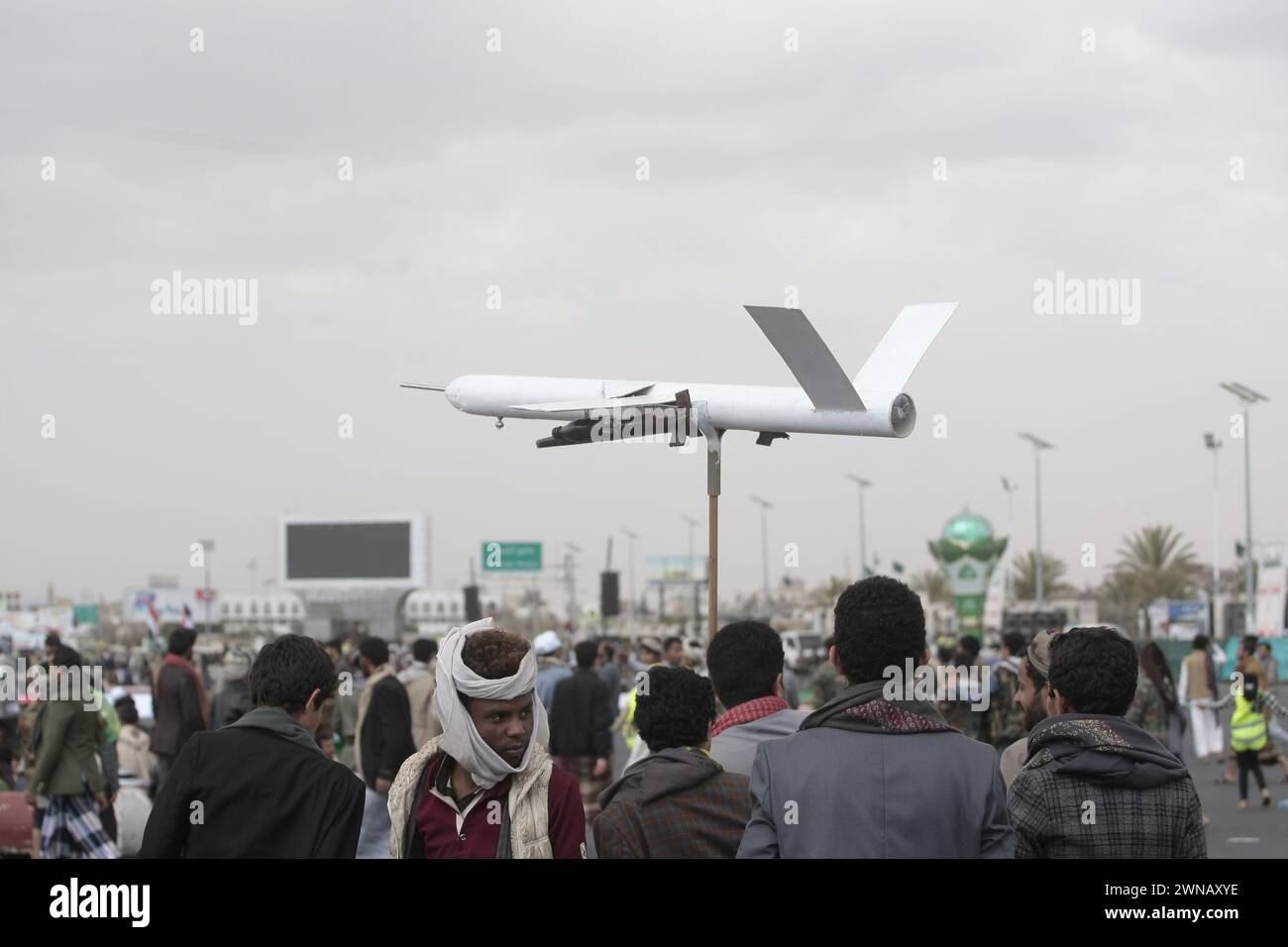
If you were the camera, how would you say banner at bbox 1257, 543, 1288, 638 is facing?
facing the viewer

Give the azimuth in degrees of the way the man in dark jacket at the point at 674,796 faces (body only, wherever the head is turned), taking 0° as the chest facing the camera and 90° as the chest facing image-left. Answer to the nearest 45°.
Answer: approximately 180°

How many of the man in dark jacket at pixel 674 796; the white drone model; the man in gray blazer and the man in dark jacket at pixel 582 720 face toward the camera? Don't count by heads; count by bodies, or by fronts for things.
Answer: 0

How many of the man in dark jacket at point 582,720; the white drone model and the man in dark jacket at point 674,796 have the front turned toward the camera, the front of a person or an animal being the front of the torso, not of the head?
0

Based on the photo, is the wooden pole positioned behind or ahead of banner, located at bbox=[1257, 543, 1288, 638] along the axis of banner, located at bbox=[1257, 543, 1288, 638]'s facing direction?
ahead

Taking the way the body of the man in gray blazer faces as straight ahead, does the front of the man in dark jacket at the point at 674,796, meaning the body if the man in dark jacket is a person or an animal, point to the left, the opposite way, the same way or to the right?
the same way

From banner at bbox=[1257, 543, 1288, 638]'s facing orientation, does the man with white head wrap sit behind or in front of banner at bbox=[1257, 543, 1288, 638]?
in front

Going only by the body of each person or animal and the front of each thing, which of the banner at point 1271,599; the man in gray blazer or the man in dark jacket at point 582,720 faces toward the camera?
the banner

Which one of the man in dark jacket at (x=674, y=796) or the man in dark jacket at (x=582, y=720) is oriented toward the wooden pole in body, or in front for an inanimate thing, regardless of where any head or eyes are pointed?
the man in dark jacket at (x=674, y=796)

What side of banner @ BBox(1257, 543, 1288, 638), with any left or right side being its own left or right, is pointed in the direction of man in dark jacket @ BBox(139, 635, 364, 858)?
front

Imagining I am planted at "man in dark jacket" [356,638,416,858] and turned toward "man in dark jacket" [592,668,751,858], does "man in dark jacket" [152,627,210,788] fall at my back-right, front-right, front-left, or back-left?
back-right

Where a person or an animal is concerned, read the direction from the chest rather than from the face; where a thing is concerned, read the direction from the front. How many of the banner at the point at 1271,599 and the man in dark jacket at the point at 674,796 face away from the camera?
1

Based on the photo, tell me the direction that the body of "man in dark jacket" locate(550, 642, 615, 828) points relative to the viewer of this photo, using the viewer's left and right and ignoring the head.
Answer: facing away from the viewer

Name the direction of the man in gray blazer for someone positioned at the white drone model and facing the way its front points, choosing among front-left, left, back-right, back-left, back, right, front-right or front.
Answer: back-left

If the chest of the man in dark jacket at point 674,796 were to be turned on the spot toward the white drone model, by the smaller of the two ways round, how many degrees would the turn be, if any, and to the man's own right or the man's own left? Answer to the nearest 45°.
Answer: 0° — they already face it

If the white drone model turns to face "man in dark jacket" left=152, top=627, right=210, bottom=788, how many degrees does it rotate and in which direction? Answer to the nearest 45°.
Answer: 0° — it already faces them

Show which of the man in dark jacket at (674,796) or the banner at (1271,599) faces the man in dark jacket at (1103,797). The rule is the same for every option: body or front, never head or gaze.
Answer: the banner

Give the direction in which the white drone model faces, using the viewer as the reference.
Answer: facing away from the viewer and to the left of the viewer

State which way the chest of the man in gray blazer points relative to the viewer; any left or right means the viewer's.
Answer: facing away from the viewer
